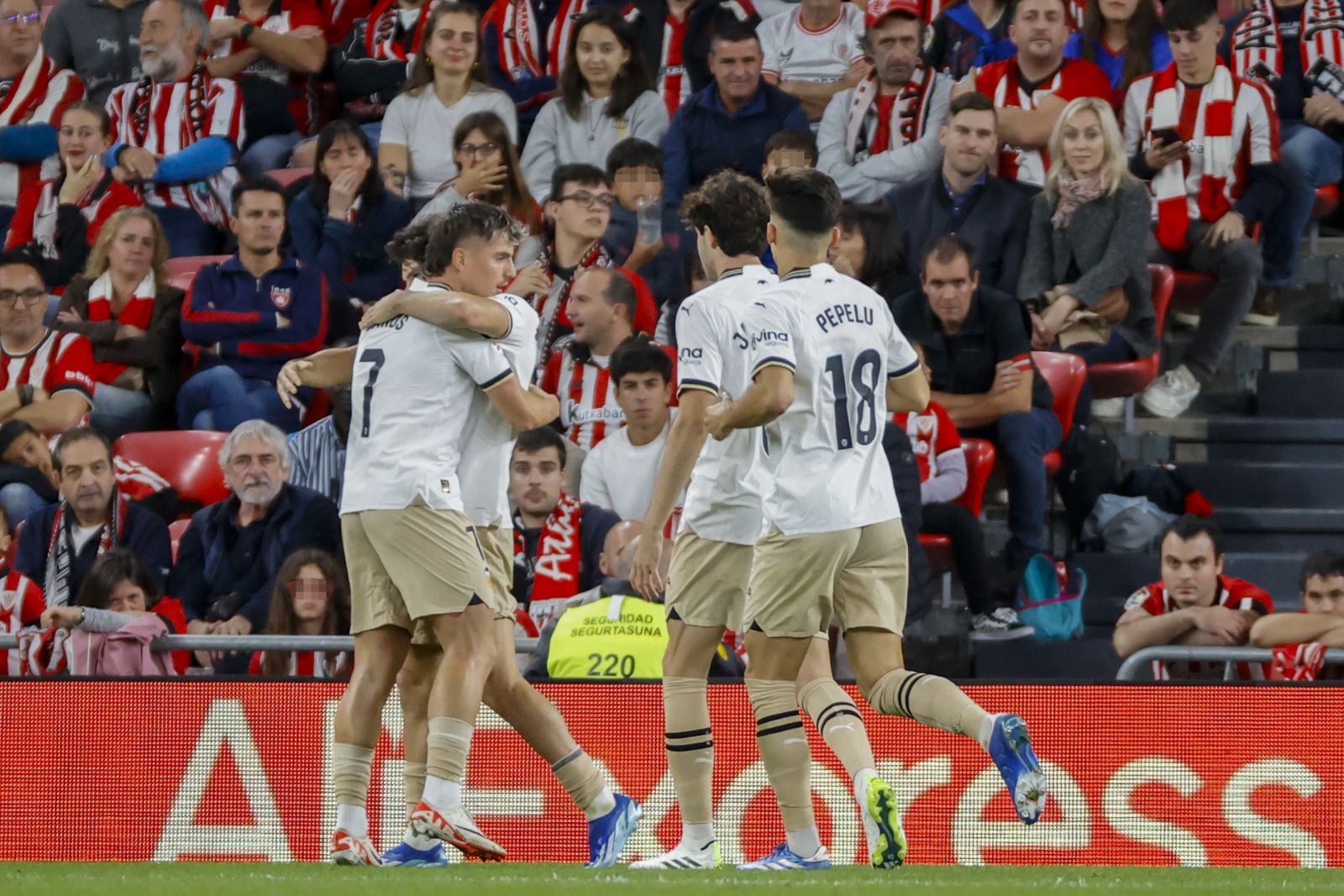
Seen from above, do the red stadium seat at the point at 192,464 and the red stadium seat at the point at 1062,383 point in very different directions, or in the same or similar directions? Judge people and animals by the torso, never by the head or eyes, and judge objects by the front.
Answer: same or similar directions

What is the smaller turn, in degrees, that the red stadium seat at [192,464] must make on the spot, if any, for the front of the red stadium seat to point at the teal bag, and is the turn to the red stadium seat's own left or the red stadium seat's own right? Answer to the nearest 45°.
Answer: approximately 90° to the red stadium seat's own left

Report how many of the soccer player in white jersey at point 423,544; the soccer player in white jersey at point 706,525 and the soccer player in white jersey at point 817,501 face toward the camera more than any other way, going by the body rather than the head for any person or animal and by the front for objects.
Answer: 0

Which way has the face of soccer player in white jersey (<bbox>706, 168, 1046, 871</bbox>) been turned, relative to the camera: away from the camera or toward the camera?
away from the camera

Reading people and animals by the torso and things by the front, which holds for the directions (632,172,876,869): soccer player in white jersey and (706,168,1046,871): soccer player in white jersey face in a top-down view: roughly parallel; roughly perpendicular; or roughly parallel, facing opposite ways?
roughly parallel

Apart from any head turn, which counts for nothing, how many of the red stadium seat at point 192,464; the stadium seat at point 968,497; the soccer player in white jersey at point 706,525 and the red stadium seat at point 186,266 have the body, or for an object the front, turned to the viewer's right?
0

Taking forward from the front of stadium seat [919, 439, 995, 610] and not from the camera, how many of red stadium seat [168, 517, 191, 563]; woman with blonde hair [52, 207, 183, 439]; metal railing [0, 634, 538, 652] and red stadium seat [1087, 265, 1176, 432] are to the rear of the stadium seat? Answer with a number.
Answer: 1

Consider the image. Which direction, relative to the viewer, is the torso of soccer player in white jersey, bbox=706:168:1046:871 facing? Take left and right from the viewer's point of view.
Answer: facing away from the viewer and to the left of the viewer

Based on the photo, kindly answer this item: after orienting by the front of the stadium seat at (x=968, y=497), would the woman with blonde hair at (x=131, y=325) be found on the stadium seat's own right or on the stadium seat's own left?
on the stadium seat's own right

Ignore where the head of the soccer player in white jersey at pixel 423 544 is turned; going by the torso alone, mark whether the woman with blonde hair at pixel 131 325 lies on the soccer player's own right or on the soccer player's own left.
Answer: on the soccer player's own left

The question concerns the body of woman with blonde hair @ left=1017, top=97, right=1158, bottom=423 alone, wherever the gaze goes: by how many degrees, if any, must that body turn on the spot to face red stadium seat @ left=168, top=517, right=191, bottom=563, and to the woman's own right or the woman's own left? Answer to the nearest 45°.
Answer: approximately 45° to the woman's own right

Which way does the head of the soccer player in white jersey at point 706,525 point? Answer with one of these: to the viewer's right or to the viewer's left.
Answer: to the viewer's left

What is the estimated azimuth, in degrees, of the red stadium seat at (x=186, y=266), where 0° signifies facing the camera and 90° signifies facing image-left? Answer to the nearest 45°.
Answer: approximately 45°

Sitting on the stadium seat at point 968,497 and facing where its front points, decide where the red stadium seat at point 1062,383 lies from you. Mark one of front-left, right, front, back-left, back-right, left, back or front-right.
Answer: back

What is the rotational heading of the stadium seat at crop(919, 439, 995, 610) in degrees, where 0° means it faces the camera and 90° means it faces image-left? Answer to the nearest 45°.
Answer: approximately 45°

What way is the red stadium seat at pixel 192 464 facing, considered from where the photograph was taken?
facing the viewer and to the left of the viewer
